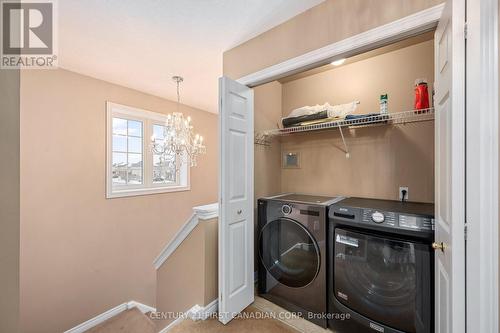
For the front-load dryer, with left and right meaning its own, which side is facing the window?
right

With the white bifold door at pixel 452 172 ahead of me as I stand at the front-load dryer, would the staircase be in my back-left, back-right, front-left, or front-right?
back-right

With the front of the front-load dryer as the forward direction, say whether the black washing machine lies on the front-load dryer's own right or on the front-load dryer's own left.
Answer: on the front-load dryer's own left

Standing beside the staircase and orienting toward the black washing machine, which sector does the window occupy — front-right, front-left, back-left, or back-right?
back-left

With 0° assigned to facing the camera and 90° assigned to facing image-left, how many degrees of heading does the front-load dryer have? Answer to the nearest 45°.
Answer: approximately 45°

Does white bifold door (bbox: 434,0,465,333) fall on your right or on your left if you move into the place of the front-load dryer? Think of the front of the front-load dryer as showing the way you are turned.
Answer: on your left

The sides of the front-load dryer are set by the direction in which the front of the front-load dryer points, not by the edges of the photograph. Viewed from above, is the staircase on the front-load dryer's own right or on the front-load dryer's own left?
on the front-load dryer's own right
